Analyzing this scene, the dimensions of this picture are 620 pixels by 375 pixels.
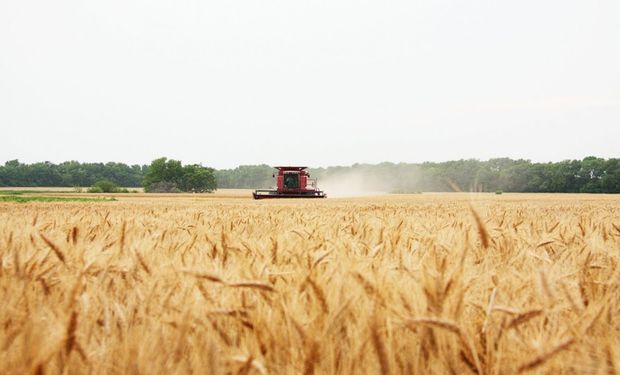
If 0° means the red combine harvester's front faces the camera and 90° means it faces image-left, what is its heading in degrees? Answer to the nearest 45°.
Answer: approximately 0°
